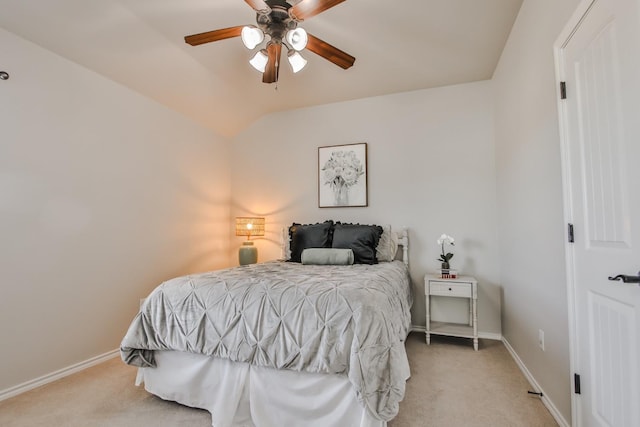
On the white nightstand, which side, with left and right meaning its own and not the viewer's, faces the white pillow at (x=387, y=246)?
right

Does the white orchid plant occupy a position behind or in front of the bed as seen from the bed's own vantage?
behind

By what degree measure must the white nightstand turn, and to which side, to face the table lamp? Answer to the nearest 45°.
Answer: approximately 90° to its right

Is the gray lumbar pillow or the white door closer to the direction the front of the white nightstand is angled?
the white door

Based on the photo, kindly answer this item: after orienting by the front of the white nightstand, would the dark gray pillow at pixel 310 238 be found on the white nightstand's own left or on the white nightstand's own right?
on the white nightstand's own right

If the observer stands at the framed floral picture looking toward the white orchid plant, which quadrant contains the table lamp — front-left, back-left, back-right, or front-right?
back-right

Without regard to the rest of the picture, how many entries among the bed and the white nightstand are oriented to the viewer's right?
0

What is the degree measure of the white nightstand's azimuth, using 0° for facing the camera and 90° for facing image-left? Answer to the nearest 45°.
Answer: approximately 0°

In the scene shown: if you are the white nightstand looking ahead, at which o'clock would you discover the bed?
The bed is roughly at 1 o'clock from the white nightstand.
